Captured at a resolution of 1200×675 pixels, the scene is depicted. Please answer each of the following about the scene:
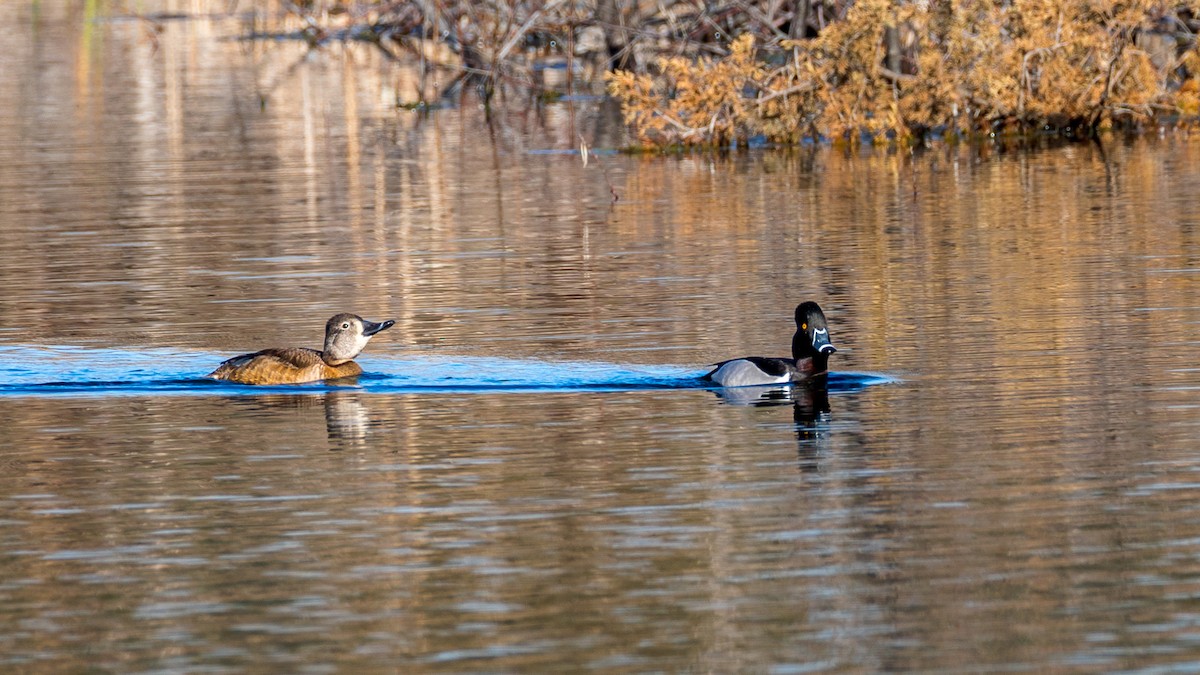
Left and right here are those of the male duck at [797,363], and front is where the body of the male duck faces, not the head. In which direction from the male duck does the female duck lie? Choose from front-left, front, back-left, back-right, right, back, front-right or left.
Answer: back

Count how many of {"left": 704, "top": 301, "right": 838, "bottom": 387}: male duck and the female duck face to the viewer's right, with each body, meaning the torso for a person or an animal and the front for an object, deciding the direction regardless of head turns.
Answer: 2

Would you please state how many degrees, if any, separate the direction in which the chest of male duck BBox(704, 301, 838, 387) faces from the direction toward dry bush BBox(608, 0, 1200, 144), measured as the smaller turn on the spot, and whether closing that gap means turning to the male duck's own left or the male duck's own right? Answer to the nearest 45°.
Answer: approximately 90° to the male duck's own left

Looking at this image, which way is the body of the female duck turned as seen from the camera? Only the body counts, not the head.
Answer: to the viewer's right

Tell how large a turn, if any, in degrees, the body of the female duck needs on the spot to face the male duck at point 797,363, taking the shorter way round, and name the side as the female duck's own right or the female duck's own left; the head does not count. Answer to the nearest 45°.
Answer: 0° — it already faces it

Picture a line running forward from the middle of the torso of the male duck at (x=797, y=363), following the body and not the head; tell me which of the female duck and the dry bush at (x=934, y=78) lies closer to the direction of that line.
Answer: the dry bush

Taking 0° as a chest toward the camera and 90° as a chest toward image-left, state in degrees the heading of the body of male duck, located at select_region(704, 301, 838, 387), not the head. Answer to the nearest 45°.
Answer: approximately 270°

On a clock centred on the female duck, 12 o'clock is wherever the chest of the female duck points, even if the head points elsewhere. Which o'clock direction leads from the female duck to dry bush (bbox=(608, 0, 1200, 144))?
The dry bush is roughly at 10 o'clock from the female duck.

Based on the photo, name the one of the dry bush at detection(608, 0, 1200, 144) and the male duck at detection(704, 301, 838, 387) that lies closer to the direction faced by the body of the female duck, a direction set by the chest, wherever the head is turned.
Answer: the male duck
